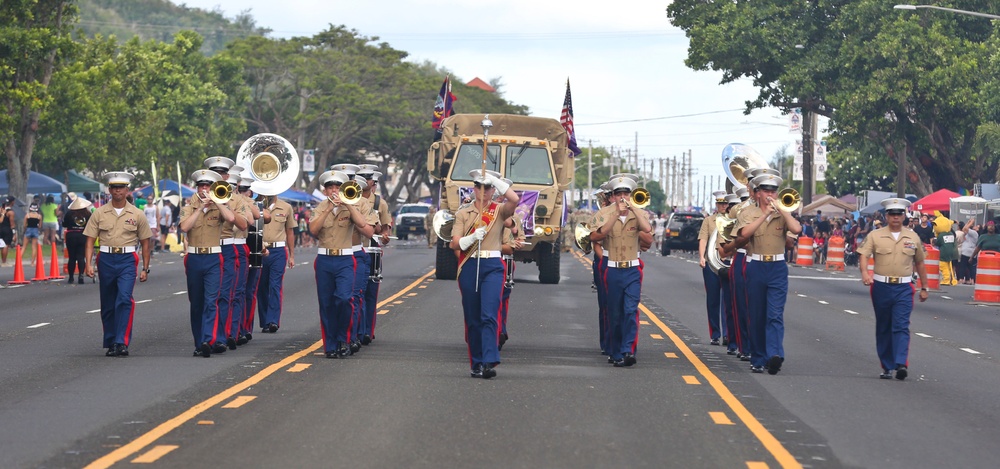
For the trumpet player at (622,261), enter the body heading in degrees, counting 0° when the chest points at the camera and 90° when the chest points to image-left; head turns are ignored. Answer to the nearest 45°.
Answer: approximately 0°

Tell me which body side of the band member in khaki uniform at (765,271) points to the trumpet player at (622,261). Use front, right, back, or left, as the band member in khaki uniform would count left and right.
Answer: right

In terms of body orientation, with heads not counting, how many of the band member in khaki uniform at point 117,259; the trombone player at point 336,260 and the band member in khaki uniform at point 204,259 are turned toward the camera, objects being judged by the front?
3

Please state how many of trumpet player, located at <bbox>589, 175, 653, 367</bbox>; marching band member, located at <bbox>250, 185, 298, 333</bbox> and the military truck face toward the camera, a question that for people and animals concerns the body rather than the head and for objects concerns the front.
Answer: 3

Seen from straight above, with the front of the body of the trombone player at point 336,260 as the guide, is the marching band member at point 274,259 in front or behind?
behind

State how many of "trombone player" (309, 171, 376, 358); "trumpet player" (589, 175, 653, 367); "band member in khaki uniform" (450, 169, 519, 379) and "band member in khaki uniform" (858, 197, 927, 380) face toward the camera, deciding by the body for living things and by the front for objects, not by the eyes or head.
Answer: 4

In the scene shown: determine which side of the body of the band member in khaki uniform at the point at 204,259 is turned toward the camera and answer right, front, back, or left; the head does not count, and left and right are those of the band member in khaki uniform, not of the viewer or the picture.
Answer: front

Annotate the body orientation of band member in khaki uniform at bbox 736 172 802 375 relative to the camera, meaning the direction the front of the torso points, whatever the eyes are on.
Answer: toward the camera
